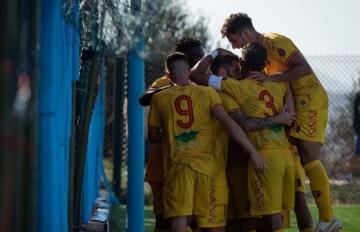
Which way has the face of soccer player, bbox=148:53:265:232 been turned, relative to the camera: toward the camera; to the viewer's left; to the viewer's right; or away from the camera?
away from the camera

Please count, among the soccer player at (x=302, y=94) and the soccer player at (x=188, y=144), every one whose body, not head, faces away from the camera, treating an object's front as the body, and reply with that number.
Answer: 1

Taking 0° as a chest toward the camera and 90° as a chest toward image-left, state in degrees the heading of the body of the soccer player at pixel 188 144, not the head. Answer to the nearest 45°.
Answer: approximately 180°

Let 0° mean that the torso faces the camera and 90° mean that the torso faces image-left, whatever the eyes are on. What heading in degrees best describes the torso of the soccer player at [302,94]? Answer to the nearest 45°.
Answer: approximately 90°

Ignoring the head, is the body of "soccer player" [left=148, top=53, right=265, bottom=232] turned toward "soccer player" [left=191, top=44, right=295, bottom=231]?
no

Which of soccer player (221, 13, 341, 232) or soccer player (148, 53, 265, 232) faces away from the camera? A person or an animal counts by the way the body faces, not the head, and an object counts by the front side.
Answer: soccer player (148, 53, 265, 232)

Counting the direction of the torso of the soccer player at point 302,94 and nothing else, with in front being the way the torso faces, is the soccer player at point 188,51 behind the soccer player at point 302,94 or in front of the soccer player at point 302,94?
in front

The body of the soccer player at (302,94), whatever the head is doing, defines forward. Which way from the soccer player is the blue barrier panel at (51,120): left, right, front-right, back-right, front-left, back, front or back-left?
front-left

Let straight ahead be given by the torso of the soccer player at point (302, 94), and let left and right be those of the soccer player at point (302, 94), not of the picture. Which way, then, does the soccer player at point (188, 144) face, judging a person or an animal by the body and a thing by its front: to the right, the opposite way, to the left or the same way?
to the right
